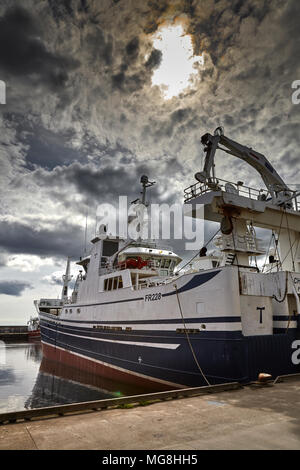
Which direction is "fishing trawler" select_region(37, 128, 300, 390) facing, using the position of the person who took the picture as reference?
facing away from the viewer and to the left of the viewer
